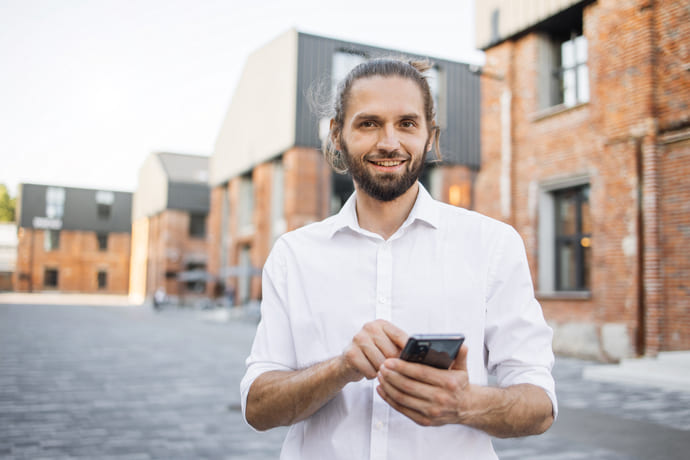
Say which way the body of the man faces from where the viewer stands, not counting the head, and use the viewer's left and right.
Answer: facing the viewer

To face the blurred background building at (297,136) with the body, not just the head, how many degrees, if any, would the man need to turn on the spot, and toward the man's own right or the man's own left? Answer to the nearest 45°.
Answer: approximately 180°

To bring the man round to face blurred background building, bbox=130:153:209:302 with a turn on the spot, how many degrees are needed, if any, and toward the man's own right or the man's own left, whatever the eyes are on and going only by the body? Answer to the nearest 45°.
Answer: approximately 180°

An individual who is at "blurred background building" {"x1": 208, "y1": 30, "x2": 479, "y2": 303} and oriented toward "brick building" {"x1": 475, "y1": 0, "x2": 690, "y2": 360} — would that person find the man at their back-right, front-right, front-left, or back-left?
front-right

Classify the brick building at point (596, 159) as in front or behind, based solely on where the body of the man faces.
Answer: behind
